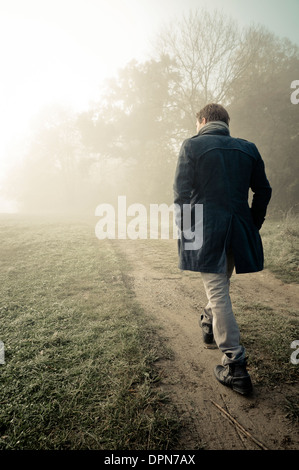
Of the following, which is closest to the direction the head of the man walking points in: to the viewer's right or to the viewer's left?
to the viewer's left

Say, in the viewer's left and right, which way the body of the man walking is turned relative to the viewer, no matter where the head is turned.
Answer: facing away from the viewer and to the left of the viewer
